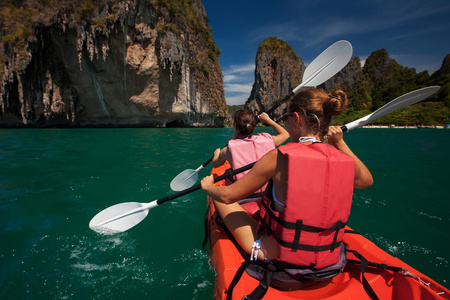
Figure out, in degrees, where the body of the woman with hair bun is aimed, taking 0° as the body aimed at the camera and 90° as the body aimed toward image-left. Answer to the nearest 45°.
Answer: approximately 135°

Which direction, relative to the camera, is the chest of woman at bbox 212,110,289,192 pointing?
away from the camera

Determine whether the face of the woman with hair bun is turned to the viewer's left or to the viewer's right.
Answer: to the viewer's left

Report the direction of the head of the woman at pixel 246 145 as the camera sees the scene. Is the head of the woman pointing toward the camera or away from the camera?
away from the camera
